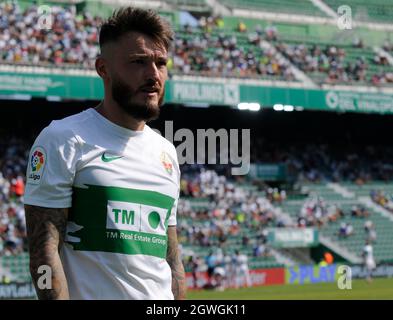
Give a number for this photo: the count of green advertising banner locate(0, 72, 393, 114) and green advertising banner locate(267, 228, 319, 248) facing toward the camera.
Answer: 2

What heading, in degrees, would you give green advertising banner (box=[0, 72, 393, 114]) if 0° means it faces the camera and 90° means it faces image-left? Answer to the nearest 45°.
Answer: approximately 0°

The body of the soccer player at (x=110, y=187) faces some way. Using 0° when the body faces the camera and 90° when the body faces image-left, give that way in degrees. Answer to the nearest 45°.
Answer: approximately 315°

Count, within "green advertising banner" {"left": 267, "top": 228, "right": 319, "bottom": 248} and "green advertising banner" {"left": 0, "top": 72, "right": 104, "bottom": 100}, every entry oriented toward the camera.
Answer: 2

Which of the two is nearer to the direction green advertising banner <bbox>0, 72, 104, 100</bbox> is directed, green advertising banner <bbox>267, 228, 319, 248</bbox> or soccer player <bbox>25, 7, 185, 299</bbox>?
the soccer player

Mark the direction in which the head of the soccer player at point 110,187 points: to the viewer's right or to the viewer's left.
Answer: to the viewer's right

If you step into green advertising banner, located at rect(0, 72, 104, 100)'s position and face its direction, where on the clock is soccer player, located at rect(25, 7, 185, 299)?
The soccer player is roughly at 12 o'clock from the green advertising banner.

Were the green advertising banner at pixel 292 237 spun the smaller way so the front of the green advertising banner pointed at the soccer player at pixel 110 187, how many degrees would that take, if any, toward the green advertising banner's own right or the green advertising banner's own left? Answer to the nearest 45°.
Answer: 0° — it already faces them
